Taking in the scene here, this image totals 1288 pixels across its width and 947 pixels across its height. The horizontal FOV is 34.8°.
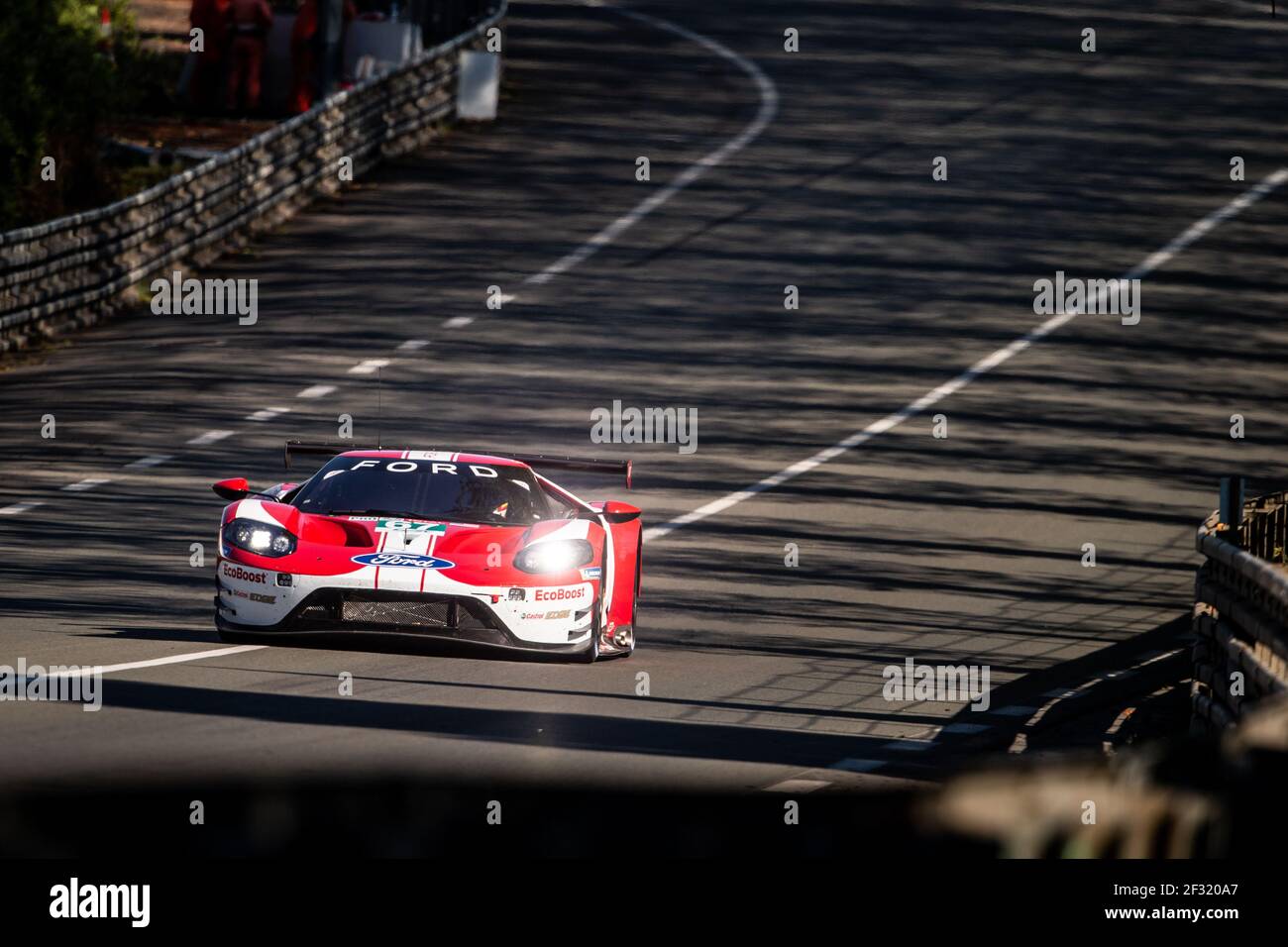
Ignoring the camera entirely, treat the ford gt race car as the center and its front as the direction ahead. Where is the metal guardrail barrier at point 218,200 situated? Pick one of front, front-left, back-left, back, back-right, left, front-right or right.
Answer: back

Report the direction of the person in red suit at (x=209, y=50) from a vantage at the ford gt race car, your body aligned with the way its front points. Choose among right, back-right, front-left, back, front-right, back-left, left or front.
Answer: back

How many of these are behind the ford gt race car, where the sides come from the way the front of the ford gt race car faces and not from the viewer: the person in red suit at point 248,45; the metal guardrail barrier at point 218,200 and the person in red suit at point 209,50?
3

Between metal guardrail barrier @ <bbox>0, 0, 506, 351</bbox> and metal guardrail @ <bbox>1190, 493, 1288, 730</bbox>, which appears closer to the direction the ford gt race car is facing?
the metal guardrail @ <bbox>1190, 493, 1288, 730</bbox>

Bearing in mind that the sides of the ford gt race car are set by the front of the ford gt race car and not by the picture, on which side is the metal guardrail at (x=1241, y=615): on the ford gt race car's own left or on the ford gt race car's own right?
on the ford gt race car's own left

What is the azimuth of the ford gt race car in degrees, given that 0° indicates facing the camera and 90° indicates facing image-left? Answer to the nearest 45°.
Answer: approximately 0°

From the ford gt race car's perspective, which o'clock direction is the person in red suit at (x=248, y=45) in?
The person in red suit is roughly at 6 o'clock from the ford gt race car.
